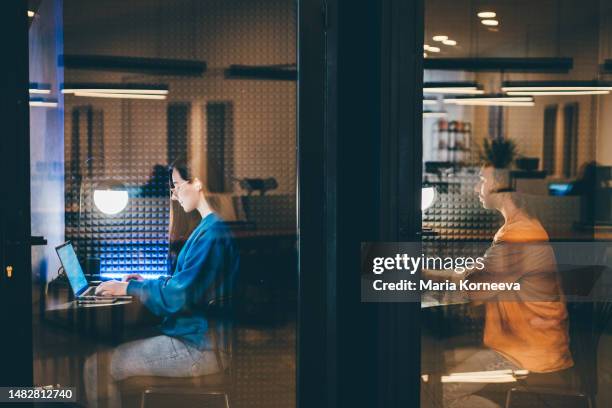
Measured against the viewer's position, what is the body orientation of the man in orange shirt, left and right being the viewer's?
facing to the left of the viewer

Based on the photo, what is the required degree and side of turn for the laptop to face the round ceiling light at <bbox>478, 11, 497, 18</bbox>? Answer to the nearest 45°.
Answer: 0° — it already faces it

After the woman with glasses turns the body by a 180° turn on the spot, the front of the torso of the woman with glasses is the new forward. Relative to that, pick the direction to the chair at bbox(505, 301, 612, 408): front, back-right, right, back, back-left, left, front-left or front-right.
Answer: front

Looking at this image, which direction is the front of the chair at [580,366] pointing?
to the viewer's left

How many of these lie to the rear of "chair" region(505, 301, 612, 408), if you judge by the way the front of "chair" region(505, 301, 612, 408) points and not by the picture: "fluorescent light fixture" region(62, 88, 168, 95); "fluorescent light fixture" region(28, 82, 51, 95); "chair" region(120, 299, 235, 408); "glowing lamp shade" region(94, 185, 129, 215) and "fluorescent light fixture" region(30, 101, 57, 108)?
0

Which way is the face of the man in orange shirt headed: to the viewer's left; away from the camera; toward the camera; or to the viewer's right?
to the viewer's left

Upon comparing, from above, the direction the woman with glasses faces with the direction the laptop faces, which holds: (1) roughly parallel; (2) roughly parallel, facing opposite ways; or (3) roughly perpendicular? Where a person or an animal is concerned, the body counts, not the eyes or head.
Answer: roughly parallel, facing opposite ways

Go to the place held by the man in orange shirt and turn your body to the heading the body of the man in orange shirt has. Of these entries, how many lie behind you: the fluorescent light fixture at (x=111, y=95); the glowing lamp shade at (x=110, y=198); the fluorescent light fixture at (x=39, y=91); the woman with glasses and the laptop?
0

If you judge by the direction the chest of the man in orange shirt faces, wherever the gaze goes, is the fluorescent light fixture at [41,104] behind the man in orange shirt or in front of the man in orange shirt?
in front

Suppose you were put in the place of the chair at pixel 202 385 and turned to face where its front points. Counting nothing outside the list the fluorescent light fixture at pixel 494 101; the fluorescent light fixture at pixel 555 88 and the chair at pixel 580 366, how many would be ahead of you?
0

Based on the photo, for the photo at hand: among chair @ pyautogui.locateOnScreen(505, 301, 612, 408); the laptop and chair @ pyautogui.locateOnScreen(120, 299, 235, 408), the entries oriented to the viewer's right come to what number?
1

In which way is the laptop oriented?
to the viewer's right

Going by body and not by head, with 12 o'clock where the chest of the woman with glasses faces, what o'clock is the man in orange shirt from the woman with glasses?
The man in orange shirt is roughly at 6 o'clock from the woman with glasses.

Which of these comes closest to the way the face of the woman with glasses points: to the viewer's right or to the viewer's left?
to the viewer's left
